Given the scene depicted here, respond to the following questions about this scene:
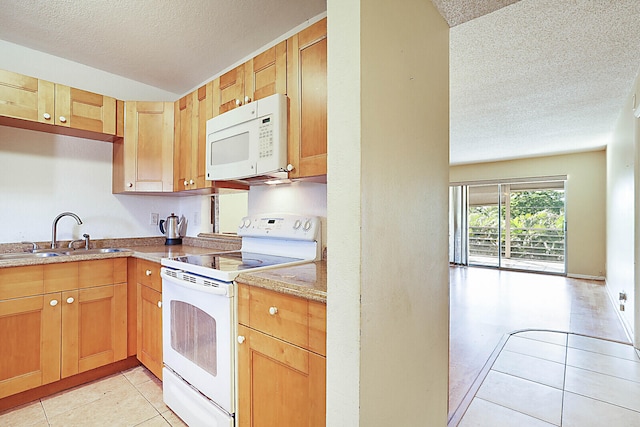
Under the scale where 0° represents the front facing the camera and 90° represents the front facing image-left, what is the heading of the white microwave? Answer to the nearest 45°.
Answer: approximately 45°

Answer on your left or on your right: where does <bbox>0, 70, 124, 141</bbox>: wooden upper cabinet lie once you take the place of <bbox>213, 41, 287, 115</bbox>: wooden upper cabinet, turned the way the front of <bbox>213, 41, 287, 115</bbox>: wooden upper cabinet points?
on your right

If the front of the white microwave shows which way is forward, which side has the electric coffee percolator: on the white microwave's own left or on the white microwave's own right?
on the white microwave's own right

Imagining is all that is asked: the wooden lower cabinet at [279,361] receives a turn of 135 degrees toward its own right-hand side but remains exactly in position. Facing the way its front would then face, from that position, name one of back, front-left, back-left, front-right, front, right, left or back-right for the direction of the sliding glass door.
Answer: front-right

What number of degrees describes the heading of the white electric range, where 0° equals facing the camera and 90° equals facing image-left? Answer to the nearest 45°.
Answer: approximately 45°

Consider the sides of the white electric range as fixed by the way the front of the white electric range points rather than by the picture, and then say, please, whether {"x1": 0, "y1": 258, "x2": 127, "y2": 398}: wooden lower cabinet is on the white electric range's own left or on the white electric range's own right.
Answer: on the white electric range's own right

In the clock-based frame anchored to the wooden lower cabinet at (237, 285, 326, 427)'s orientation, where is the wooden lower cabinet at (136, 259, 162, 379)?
the wooden lower cabinet at (136, 259, 162, 379) is roughly at 3 o'clock from the wooden lower cabinet at (237, 285, 326, 427).
